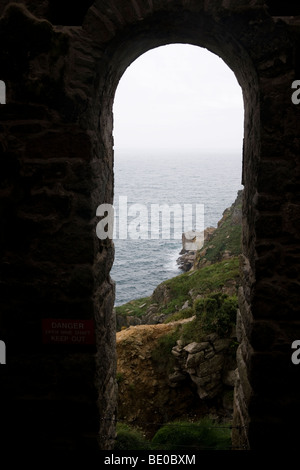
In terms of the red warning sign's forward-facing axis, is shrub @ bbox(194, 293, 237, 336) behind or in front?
behind

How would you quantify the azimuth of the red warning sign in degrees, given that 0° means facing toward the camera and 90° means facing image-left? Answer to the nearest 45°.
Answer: approximately 0°

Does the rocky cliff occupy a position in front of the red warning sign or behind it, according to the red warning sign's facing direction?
behind
